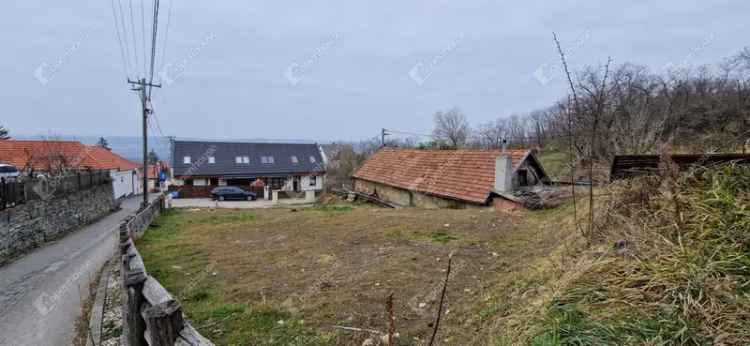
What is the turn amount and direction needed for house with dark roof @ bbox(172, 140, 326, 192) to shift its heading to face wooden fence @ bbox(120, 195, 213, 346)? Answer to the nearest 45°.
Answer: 0° — it already faces it

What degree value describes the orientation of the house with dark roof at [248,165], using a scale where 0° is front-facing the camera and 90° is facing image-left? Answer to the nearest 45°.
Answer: approximately 0°
